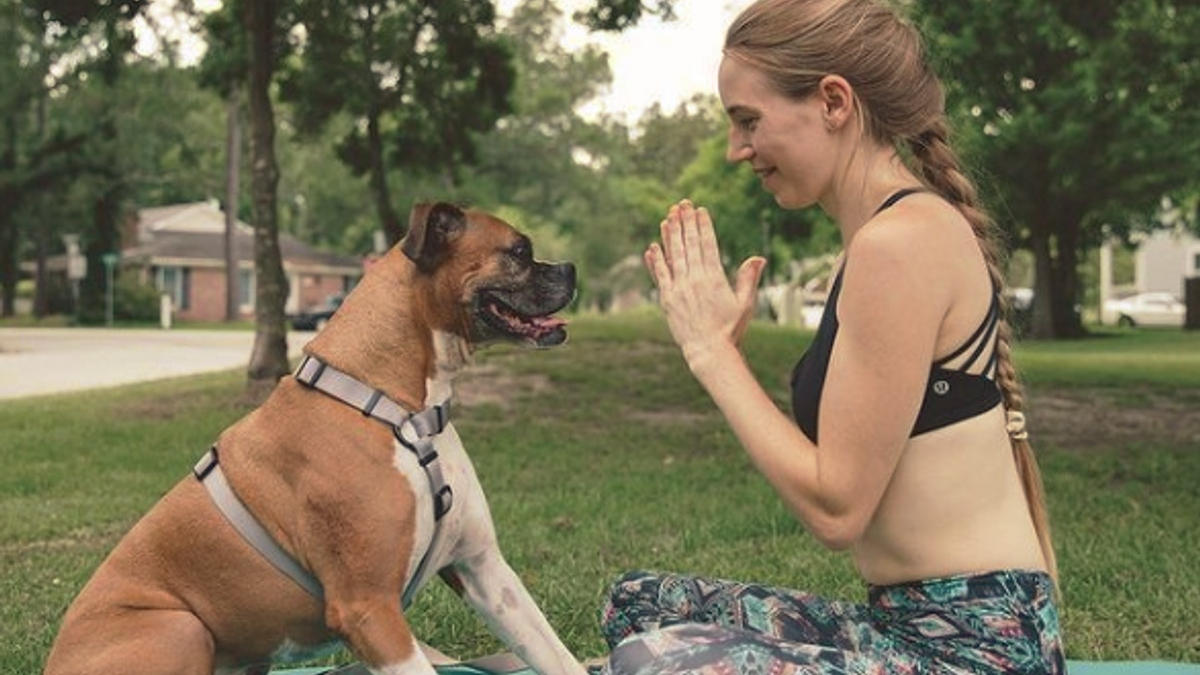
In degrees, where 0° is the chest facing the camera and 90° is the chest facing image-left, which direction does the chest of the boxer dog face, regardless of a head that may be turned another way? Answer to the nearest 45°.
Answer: approximately 270°

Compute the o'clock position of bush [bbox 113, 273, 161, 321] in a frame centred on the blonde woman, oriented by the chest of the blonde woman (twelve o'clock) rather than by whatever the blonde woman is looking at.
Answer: The bush is roughly at 2 o'clock from the blonde woman.

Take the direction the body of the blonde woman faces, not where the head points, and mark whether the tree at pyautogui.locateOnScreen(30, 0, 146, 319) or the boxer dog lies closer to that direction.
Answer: the boxer dog

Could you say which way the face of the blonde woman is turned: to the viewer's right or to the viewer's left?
to the viewer's left

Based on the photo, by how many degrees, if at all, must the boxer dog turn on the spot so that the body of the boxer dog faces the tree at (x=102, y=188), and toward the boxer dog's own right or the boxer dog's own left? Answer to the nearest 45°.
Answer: approximately 90° to the boxer dog's own left

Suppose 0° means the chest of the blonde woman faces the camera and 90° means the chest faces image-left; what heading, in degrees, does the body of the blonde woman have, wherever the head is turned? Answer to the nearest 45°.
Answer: approximately 90°

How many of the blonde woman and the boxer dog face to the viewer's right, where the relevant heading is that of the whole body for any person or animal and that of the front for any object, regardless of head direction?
1

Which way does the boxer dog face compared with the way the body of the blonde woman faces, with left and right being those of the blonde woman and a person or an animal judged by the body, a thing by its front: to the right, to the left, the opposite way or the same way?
the opposite way

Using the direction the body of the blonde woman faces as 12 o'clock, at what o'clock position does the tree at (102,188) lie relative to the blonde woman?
The tree is roughly at 2 o'clock from the blonde woman.

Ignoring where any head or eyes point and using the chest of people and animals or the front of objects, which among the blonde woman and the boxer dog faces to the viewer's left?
the blonde woman
